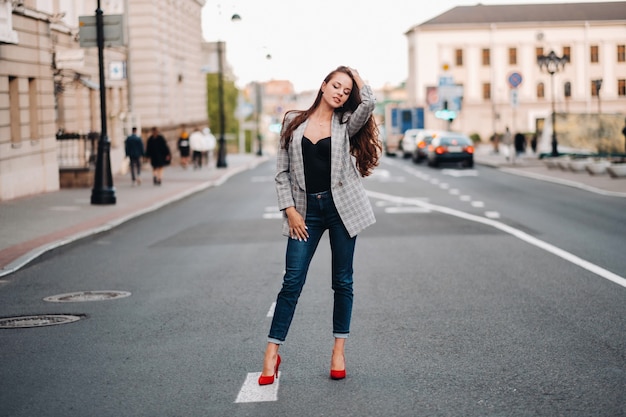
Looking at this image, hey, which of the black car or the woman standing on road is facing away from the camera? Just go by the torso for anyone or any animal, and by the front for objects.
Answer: the black car

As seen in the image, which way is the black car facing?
away from the camera

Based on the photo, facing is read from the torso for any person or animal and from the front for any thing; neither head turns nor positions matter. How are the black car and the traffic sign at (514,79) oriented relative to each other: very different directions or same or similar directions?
very different directions

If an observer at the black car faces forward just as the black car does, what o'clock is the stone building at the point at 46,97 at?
The stone building is roughly at 7 o'clock from the black car.

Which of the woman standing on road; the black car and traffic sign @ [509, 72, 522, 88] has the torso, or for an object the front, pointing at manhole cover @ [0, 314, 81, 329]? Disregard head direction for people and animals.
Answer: the traffic sign

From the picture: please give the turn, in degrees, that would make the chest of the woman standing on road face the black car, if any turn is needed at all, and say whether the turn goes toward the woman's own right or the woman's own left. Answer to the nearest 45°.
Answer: approximately 180°

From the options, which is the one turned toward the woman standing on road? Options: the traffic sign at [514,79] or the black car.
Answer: the traffic sign

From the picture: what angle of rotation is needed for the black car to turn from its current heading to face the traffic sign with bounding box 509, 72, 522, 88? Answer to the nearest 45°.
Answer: approximately 45° to its right

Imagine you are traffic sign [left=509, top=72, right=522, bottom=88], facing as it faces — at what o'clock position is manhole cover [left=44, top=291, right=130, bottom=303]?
The manhole cover is roughly at 12 o'clock from the traffic sign.

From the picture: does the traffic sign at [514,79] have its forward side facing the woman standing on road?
yes

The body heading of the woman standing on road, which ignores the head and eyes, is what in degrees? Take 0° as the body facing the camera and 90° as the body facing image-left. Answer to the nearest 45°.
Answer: approximately 0°

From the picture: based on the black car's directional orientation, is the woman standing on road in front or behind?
behind

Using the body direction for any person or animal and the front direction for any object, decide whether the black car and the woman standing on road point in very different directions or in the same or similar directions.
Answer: very different directions
